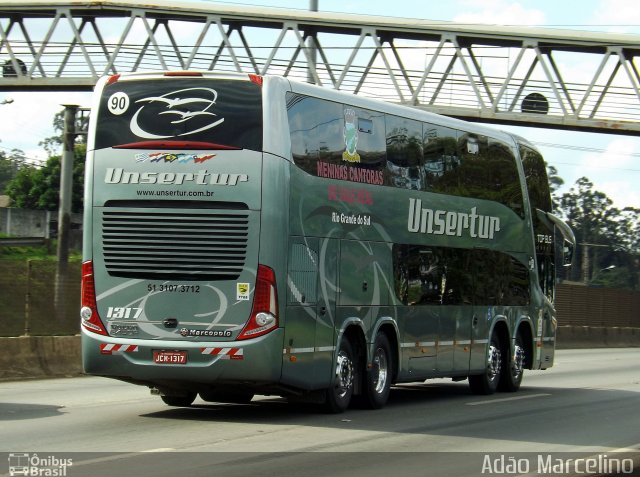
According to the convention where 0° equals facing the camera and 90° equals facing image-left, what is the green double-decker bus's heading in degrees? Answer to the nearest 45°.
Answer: approximately 225°

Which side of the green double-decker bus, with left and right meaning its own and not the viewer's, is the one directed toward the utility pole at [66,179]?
left
